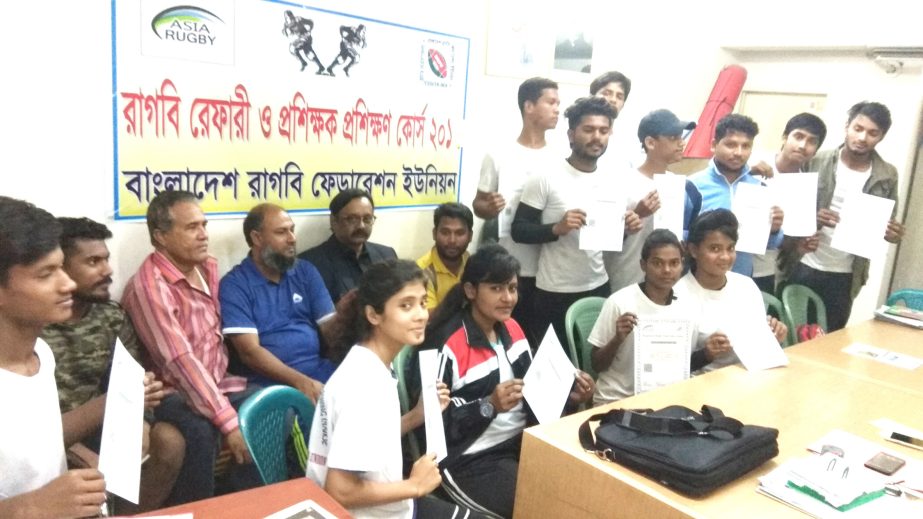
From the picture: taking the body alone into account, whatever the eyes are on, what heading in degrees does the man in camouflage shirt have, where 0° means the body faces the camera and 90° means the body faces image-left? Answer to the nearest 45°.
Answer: approximately 315°

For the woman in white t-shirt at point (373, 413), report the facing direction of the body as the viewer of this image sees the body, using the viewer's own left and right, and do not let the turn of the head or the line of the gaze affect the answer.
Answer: facing to the right of the viewer

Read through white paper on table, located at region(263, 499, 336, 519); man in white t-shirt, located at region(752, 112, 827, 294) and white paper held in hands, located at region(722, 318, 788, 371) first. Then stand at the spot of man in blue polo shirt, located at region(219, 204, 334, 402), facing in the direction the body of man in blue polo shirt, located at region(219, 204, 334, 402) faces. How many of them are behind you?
0

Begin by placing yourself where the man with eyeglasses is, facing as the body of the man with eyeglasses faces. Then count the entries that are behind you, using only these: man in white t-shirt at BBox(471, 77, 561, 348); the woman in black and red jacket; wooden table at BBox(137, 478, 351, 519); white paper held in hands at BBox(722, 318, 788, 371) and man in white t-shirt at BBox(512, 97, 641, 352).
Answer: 0

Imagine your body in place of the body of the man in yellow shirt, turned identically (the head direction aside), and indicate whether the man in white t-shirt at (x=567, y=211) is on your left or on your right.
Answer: on your left

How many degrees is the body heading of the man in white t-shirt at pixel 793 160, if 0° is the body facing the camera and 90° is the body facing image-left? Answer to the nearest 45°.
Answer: approximately 0°

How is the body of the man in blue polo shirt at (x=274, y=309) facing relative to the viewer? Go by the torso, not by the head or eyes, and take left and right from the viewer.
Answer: facing the viewer and to the right of the viewer

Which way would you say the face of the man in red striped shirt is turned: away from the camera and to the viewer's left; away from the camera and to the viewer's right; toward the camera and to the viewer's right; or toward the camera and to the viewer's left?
toward the camera and to the viewer's right

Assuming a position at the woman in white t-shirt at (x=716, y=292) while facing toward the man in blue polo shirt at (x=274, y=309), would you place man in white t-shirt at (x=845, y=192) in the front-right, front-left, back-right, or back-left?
back-right

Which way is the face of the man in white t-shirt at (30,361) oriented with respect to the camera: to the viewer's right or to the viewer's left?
to the viewer's right

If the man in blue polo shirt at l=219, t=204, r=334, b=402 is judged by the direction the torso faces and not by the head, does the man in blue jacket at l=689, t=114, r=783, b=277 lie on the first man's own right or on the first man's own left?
on the first man's own left

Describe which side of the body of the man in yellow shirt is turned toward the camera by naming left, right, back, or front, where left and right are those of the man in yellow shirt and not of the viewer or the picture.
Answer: front

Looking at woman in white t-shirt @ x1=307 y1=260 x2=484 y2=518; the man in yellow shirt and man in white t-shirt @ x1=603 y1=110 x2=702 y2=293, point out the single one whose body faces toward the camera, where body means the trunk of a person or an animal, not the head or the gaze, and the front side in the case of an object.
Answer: the man in yellow shirt

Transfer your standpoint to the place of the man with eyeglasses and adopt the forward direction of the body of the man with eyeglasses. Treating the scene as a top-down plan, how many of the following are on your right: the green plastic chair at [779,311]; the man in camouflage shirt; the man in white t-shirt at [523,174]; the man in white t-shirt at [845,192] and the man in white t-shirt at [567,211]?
1

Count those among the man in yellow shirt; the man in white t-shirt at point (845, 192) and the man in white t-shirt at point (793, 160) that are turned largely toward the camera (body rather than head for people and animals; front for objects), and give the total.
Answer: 3

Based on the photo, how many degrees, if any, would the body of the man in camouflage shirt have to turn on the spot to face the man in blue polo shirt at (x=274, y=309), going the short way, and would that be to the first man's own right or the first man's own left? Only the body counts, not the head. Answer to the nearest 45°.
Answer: approximately 90° to the first man's own left

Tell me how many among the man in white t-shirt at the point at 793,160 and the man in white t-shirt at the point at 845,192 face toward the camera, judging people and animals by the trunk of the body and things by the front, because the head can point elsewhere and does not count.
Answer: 2

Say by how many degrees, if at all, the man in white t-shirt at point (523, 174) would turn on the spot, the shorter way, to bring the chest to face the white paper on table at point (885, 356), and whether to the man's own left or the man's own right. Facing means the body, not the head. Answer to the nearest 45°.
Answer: approximately 45° to the man's own left
